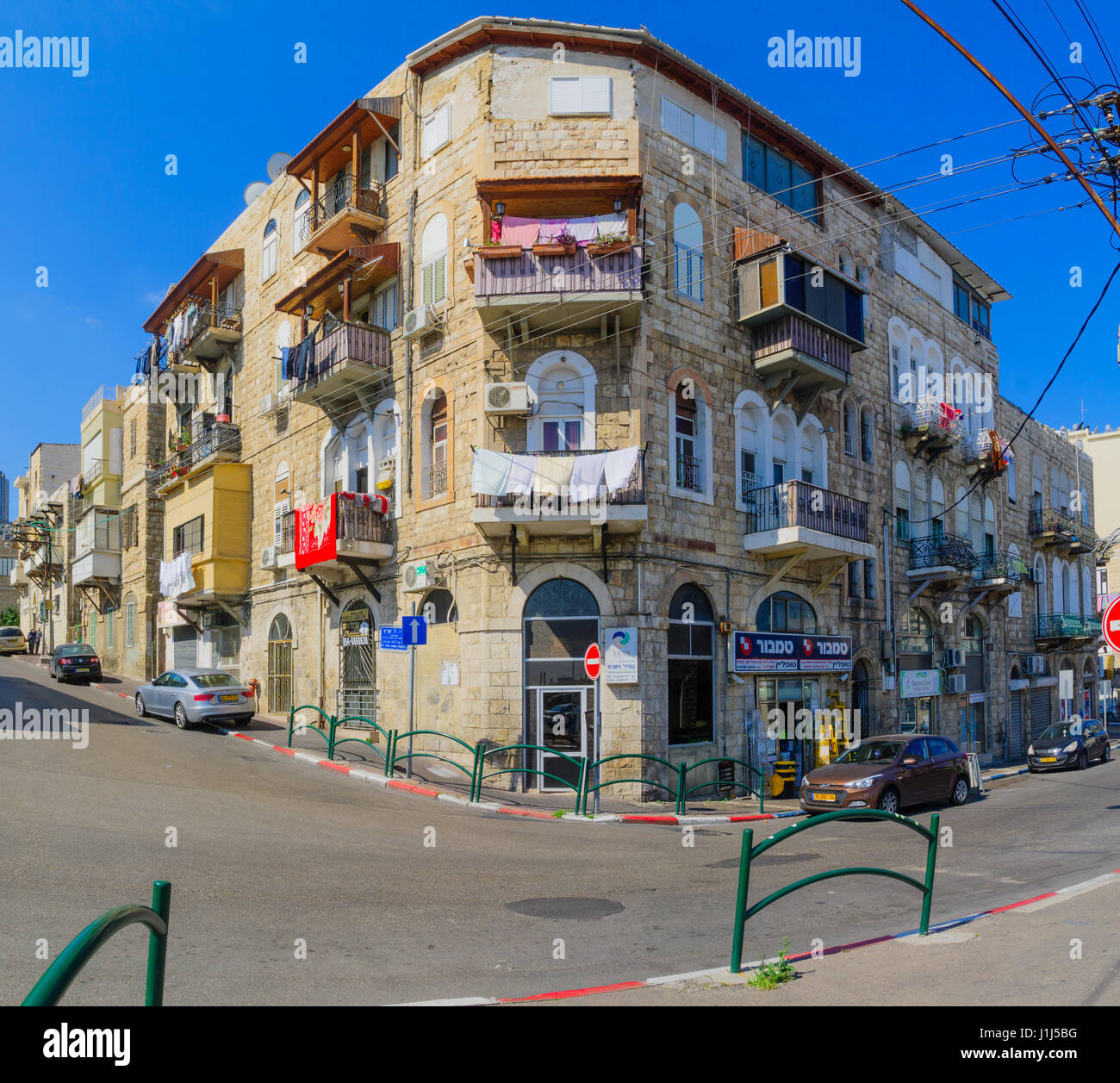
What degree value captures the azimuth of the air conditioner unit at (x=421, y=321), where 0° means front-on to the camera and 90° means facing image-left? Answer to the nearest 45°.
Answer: approximately 45°

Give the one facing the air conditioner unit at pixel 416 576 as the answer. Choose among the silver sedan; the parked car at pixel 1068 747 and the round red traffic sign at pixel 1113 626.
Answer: the parked car

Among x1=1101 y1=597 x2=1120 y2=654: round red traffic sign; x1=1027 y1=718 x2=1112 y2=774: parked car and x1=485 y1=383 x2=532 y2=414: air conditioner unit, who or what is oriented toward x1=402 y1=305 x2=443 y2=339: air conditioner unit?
the parked car

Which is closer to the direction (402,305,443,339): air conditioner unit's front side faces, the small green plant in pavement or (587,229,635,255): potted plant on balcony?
the small green plant in pavement

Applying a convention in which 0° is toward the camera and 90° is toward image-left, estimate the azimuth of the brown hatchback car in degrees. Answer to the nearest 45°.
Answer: approximately 45°

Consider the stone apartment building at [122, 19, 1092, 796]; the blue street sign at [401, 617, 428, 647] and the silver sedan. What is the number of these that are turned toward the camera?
2

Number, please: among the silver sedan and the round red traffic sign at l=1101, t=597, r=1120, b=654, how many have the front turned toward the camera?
1

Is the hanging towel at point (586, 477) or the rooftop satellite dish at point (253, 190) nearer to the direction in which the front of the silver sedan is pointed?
the rooftop satellite dish

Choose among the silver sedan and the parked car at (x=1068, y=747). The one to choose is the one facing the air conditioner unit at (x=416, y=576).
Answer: the parked car
